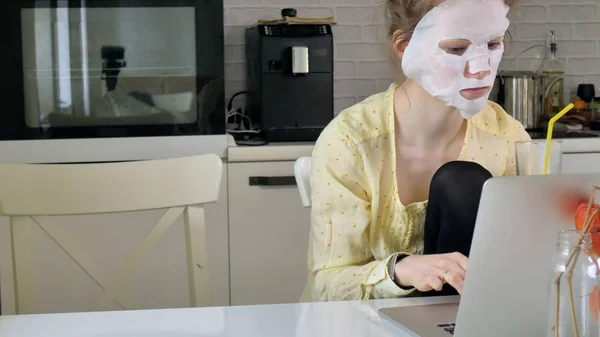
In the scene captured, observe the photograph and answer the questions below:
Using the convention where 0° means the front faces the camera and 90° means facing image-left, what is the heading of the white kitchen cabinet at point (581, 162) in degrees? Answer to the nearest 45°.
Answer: approximately 0°

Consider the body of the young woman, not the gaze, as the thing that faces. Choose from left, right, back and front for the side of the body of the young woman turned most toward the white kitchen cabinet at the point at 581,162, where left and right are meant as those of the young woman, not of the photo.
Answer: left

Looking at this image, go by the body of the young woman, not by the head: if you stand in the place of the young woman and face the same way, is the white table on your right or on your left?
on your right

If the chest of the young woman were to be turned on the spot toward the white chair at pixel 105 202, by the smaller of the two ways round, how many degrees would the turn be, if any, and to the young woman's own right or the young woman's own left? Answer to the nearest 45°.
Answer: approximately 135° to the young woman's own right

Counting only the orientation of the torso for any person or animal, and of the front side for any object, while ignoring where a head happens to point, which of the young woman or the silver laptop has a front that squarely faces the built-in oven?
the silver laptop

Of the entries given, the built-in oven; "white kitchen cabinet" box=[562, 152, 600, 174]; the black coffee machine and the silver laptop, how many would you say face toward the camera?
3

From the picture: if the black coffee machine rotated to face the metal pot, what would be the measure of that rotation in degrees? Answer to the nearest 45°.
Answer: approximately 90° to its left

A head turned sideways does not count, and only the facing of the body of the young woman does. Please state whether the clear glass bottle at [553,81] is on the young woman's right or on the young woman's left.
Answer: on the young woman's left

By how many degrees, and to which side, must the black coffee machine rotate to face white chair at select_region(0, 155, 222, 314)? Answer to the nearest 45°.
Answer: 0° — it already faces it

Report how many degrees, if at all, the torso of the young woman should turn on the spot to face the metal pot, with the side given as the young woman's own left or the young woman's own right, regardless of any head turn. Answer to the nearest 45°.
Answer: approximately 135° to the young woman's own left

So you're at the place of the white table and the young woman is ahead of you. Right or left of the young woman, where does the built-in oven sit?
left

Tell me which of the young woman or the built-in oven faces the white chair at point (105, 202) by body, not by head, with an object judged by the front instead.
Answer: the built-in oven

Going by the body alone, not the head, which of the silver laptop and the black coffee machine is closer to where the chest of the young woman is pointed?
the silver laptop

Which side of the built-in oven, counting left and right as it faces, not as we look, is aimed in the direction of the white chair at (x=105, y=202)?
front
